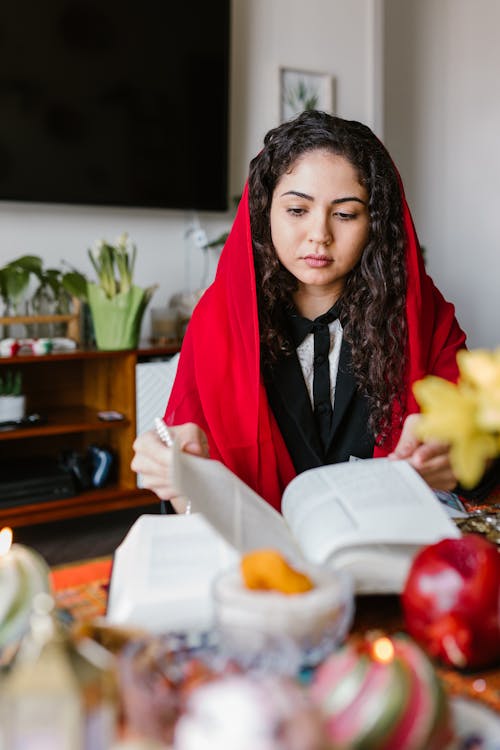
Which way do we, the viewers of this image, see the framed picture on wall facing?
facing the viewer and to the right of the viewer

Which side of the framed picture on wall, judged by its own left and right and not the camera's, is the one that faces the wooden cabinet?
right

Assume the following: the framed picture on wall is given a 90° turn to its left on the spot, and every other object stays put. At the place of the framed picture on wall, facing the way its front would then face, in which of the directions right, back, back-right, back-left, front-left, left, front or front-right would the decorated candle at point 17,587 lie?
back-right

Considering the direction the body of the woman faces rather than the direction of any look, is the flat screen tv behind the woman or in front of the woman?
behind

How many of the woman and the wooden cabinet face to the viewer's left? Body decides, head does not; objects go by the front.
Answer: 0

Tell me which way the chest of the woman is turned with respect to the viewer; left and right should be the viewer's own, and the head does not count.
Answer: facing the viewer

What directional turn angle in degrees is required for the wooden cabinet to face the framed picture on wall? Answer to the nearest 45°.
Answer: approximately 90° to its left

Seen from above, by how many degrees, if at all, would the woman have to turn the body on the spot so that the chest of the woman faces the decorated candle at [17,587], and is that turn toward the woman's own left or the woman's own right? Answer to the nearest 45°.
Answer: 0° — they already face it

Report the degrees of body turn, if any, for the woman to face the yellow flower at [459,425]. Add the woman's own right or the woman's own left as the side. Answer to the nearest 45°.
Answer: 0° — they already face it

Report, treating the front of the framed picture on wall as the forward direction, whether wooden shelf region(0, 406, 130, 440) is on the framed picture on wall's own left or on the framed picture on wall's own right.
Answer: on the framed picture on wall's own right

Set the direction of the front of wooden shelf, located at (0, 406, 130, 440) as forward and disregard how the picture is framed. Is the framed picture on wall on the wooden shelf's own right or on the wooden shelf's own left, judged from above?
on the wooden shelf's own left

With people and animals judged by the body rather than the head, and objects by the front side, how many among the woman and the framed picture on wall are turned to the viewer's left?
0

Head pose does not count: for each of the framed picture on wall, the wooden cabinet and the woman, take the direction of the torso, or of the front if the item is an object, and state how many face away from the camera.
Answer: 0

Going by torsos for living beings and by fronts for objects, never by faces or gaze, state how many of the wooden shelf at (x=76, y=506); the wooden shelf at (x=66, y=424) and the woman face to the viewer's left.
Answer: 0

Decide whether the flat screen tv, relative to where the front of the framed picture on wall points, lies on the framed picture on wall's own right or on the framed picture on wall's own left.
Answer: on the framed picture on wall's own right
